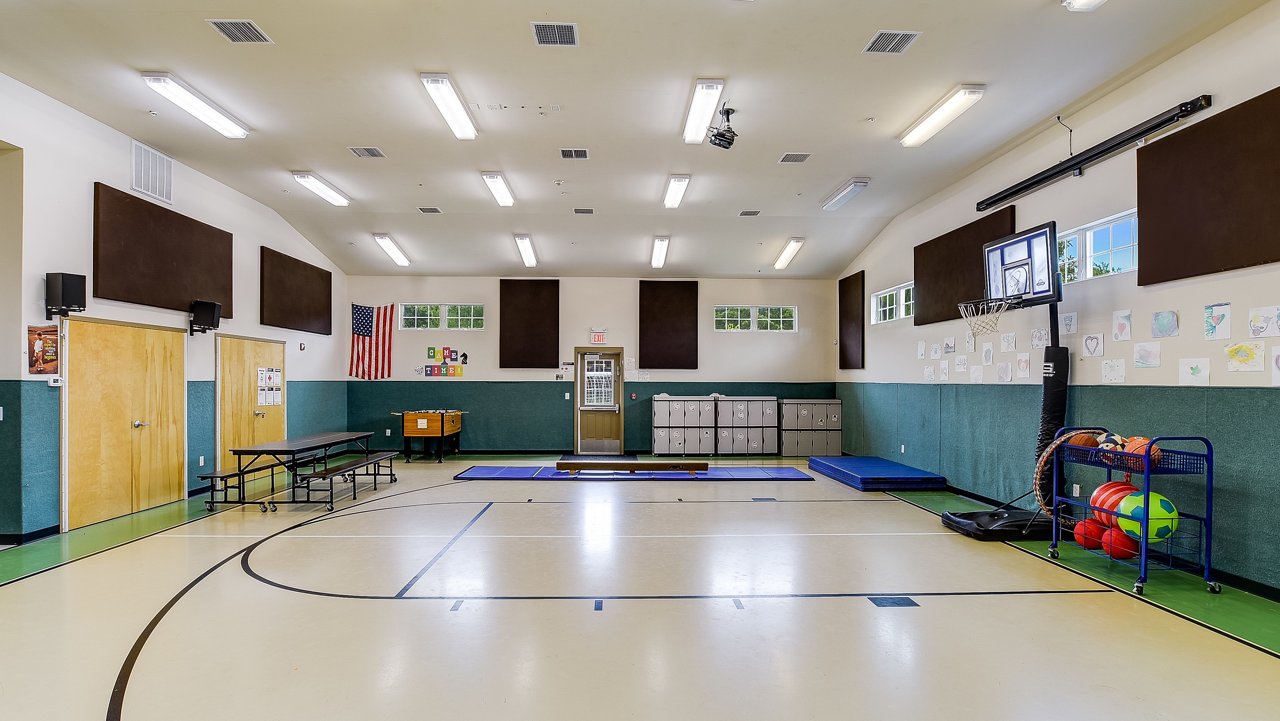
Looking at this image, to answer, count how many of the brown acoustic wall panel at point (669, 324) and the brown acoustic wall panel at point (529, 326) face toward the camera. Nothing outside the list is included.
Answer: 2

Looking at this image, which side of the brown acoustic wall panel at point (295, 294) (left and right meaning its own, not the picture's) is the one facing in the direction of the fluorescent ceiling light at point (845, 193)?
front

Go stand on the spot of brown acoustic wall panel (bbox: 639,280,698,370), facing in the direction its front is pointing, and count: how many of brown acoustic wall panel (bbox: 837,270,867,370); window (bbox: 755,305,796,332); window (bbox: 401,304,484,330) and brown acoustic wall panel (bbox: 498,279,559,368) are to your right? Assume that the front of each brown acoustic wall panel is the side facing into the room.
2

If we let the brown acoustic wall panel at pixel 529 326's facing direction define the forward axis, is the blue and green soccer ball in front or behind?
in front

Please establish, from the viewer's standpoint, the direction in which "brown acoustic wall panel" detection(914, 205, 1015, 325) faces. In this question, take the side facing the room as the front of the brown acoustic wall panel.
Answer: facing the viewer and to the left of the viewer

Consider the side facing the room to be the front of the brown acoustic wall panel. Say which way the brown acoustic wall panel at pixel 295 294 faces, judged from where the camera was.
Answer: facing the viewer and to the right of the viewer

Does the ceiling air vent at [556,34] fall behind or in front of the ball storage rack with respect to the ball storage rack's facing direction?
in front

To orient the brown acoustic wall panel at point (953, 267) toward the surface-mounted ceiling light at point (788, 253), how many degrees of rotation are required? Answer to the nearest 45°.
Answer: approximately 90° to its right

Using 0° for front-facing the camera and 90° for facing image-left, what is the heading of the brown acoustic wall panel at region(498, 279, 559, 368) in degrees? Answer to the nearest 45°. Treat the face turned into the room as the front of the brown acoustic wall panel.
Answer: approximately 0°

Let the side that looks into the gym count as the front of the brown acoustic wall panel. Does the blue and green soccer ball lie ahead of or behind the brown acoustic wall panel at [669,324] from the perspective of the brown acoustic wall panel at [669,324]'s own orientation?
ahead

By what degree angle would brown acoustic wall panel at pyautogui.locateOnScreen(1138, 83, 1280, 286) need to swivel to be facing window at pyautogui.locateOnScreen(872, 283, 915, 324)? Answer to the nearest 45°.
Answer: approximately 90° to its right

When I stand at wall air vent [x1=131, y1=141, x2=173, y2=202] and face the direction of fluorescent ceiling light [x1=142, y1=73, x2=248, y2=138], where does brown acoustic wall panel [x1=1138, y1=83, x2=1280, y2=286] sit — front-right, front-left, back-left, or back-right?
front-left

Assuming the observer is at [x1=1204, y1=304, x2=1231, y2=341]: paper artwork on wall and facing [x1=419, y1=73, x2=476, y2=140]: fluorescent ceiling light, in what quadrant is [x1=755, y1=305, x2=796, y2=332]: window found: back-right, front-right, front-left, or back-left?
front-right

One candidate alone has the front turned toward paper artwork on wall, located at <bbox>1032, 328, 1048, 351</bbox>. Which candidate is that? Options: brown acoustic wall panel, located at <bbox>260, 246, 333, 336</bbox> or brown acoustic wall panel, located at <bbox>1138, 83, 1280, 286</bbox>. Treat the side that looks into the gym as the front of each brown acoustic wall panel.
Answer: brown acoustic wall panel, located at <bbox>260, 246, 333, 336</bbox>

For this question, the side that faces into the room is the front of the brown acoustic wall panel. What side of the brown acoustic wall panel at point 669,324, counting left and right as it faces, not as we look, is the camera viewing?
front

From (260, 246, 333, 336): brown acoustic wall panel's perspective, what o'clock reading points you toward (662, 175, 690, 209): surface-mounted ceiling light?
The surface-mounted ceiling light is roughly at 12 o'clock from the brown acoustic wall panel.

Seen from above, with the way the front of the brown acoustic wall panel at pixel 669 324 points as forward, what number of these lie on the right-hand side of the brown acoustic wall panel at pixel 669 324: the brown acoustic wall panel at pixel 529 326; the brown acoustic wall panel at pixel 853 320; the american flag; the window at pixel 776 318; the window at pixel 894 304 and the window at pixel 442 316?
3
